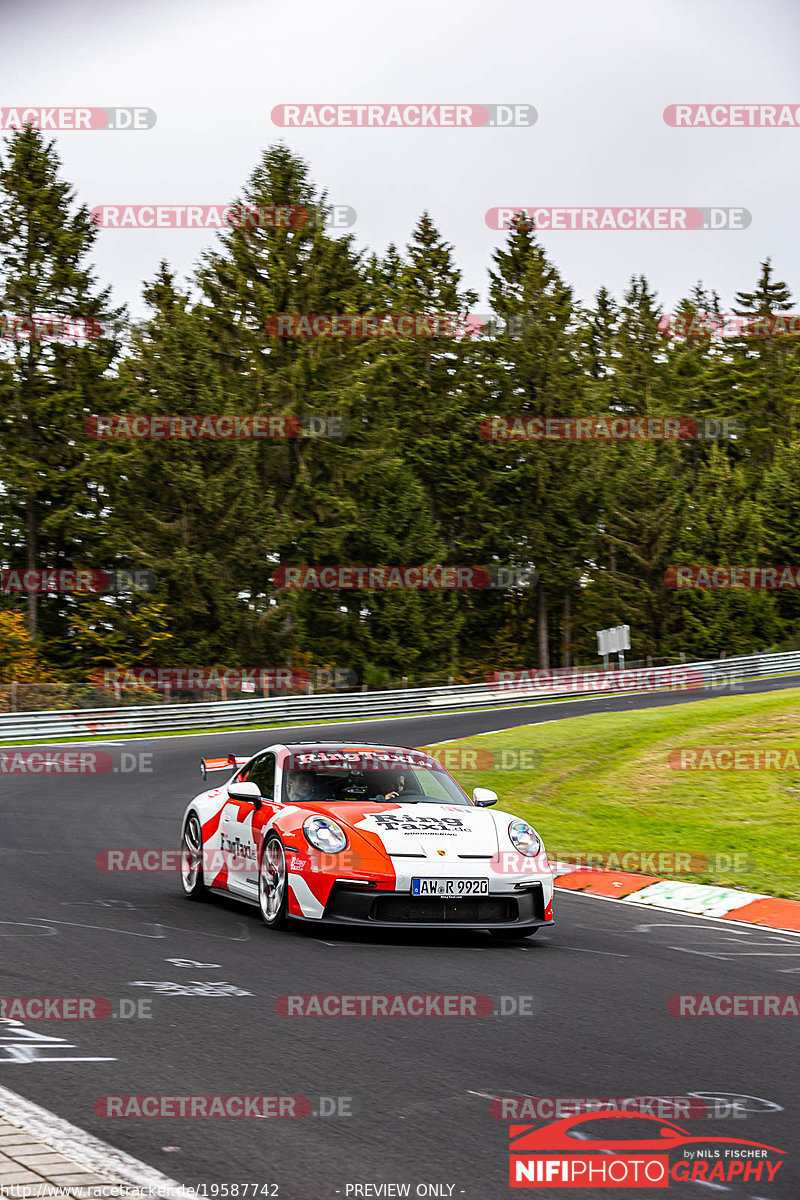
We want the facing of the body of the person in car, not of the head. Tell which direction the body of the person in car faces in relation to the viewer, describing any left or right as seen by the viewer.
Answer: facing the viewer and to the right of the viewer

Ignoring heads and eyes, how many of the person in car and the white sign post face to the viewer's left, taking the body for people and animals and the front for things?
0

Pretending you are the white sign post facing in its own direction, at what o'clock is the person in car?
The person in car is roughly at 12 o'clock from the white sign post.

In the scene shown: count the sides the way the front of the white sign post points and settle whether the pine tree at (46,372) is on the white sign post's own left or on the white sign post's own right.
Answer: on the white sign post's own right

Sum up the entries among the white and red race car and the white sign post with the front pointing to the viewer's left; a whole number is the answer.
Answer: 0

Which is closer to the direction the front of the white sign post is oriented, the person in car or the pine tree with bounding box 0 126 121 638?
the person in car

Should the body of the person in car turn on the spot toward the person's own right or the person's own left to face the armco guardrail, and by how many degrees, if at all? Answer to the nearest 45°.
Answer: approximately 135° to the person's own left

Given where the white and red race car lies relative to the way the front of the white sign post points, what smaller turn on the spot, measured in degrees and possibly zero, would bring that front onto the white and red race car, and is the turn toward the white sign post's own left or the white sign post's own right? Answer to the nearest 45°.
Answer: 0° — it already faces it
